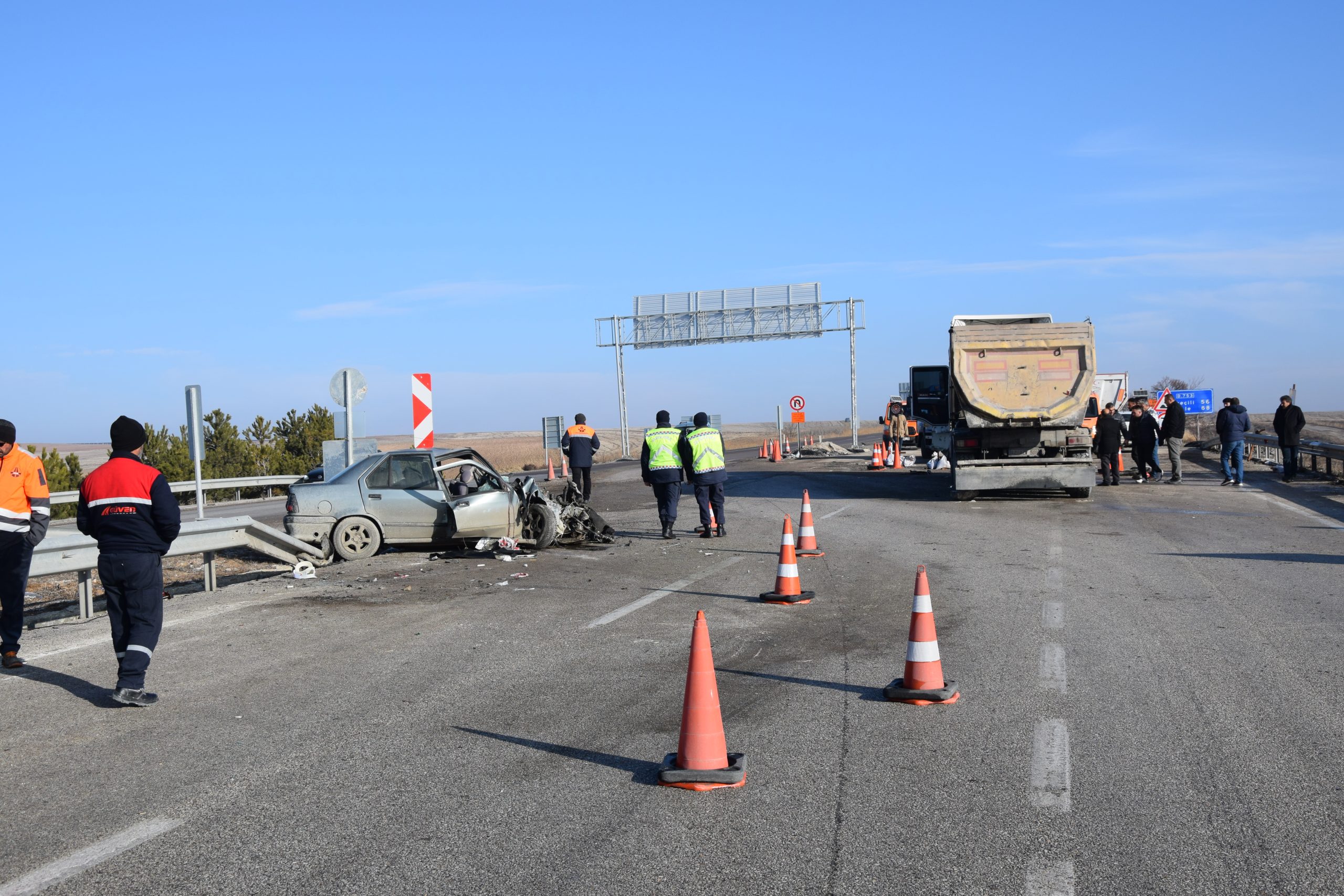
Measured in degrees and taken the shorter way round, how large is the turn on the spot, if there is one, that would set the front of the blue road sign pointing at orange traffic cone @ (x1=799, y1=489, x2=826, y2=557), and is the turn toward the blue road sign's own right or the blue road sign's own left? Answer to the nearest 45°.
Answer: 0° — it already faces it

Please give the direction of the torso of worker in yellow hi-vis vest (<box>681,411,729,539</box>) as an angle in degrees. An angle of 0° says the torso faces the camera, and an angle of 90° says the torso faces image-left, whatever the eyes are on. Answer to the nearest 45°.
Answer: approximately 180°

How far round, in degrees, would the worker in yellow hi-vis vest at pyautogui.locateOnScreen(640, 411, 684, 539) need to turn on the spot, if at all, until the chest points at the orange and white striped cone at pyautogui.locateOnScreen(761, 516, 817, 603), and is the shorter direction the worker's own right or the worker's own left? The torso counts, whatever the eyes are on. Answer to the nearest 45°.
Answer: approximately 180°

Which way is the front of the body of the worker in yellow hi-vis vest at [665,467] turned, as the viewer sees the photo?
away from the camera

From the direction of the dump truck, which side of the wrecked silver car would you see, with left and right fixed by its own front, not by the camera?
front

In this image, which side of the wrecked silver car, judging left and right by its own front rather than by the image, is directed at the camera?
right

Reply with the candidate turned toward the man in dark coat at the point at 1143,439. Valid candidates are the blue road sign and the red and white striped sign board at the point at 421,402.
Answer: the blue road sign

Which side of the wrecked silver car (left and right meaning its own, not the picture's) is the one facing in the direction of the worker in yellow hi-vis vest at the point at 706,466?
front

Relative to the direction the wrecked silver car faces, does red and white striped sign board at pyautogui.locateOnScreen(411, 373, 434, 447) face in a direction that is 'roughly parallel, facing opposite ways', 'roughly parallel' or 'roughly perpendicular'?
roughly perpendicular

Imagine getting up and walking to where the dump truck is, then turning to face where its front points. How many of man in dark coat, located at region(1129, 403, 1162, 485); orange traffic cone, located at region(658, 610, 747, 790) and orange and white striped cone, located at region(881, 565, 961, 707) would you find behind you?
2

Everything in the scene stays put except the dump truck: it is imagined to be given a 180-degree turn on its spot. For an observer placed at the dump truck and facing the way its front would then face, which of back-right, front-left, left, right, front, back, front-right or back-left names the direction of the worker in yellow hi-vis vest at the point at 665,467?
front-right

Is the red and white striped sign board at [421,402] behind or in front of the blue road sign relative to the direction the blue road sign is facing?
in front

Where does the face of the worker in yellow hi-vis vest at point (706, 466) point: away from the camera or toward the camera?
away from the camera

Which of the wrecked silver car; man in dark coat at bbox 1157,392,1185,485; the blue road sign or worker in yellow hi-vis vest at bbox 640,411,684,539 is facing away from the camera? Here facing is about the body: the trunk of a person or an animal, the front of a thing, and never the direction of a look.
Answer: the worker in yellow hi-vis vest

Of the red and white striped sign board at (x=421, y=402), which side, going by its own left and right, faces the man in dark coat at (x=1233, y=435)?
left
